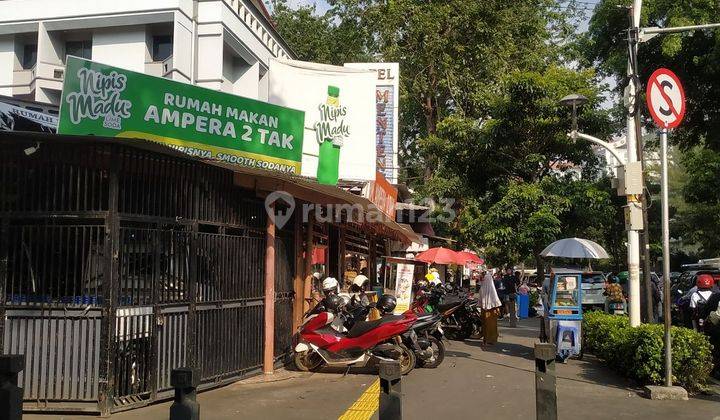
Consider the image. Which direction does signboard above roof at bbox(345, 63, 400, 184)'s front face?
toward the camera

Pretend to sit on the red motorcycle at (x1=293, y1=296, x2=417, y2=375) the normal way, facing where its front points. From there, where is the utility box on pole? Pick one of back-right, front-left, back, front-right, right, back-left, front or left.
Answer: back

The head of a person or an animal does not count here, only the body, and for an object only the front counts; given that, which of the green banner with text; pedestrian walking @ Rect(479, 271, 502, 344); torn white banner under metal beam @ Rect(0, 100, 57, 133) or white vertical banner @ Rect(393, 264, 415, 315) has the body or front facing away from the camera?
the pedestrian walking

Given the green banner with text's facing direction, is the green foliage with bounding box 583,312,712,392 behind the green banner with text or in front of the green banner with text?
in front

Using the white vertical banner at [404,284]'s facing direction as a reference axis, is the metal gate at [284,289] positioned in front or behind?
in front

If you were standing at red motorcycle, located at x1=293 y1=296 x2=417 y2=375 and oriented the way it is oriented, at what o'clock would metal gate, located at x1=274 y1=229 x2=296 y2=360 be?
The metal gate is roughly at 1 o'clock from the red motorcycle.

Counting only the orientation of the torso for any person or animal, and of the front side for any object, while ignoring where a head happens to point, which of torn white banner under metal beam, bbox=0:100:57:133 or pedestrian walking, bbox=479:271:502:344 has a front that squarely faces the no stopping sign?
the torn white banner under metal beam

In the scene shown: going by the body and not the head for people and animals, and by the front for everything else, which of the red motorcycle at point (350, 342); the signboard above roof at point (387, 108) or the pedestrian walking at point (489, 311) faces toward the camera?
the signboard above roof

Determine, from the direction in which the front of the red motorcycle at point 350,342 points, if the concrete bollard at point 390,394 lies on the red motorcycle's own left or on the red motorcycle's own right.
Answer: on the red motorcycle's own left

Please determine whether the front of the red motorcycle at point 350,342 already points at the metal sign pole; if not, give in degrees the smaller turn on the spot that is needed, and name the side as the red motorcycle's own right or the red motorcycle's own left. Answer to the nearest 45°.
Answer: approximately 180°

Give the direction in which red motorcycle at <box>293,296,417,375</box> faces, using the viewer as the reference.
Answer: facing to the left of the viewer

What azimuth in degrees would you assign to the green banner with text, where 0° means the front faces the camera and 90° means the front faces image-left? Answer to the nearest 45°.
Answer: approximately 315°

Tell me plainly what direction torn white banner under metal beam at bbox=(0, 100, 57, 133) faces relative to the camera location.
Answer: facing the viewer and to the right of the viewer

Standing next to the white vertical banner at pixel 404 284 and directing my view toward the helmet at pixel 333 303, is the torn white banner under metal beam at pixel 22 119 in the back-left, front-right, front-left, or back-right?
front-right

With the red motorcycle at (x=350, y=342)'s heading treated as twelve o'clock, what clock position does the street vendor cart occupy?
The street vendor cart is roughly at 5 o'clock from the red motorcycle.
